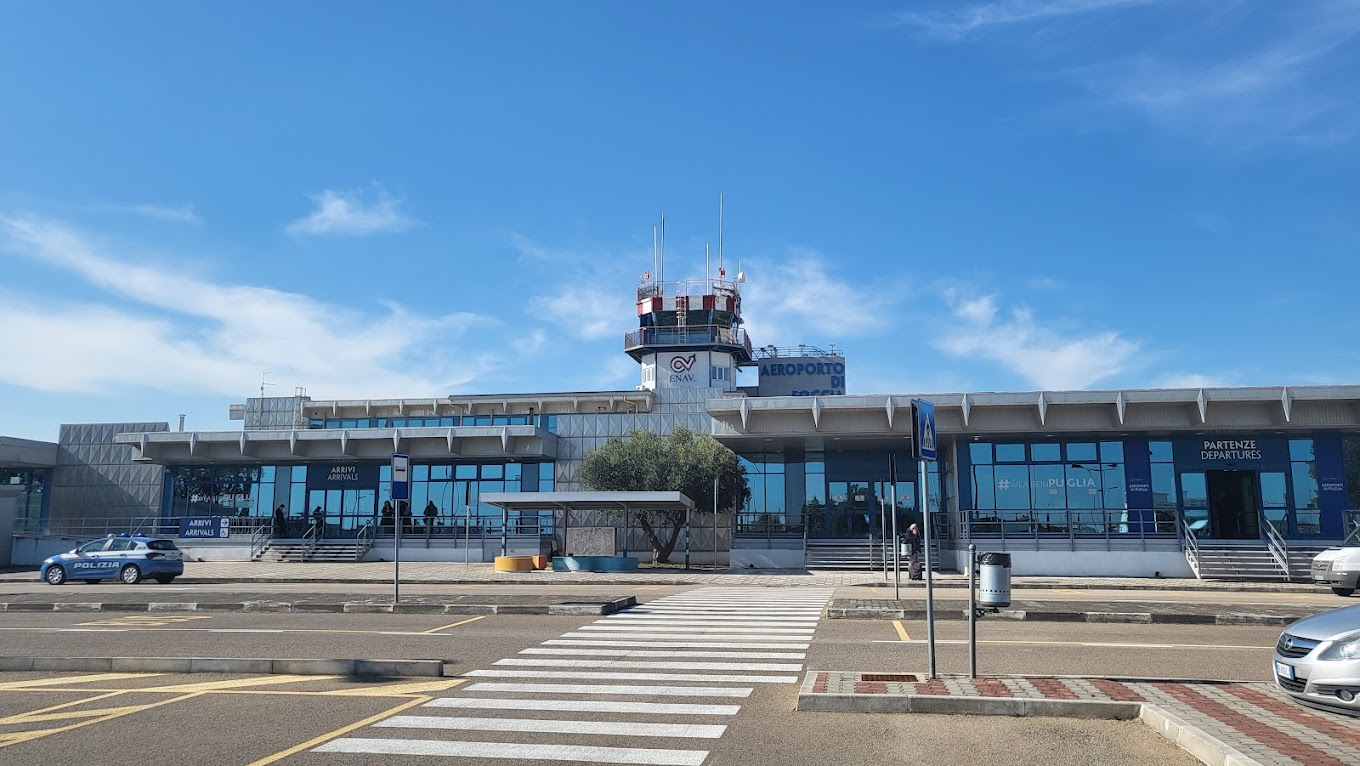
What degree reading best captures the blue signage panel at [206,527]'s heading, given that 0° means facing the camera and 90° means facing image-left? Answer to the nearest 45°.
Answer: approximately 0°

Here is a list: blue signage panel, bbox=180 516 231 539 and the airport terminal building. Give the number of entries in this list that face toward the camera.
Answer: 2

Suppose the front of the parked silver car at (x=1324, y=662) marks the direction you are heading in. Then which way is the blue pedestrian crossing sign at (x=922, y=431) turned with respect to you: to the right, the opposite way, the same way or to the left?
to the left

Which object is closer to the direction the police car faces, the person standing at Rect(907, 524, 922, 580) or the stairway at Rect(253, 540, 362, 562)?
the stairway

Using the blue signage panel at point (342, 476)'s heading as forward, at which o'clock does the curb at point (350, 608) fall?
The curb is roughly at 12 o'clock from the blue signage panel.

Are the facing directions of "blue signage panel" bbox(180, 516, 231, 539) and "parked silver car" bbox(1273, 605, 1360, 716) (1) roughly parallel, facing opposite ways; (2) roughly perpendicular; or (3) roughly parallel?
roughly perpendicular

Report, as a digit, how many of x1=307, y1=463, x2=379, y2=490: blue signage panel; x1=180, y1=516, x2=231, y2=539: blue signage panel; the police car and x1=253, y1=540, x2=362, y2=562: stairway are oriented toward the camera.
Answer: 3

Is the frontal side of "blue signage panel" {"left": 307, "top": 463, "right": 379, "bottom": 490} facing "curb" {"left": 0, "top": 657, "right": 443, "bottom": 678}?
yes

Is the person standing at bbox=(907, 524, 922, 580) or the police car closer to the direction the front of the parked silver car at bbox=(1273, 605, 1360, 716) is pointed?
the police car

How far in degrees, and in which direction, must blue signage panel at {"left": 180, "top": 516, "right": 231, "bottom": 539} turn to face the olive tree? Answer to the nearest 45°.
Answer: approximately 45° to its left

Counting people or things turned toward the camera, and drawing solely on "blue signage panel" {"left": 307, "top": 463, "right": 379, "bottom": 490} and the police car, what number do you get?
1

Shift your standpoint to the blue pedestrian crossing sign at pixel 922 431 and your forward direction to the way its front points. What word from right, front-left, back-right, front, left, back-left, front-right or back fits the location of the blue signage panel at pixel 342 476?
back
